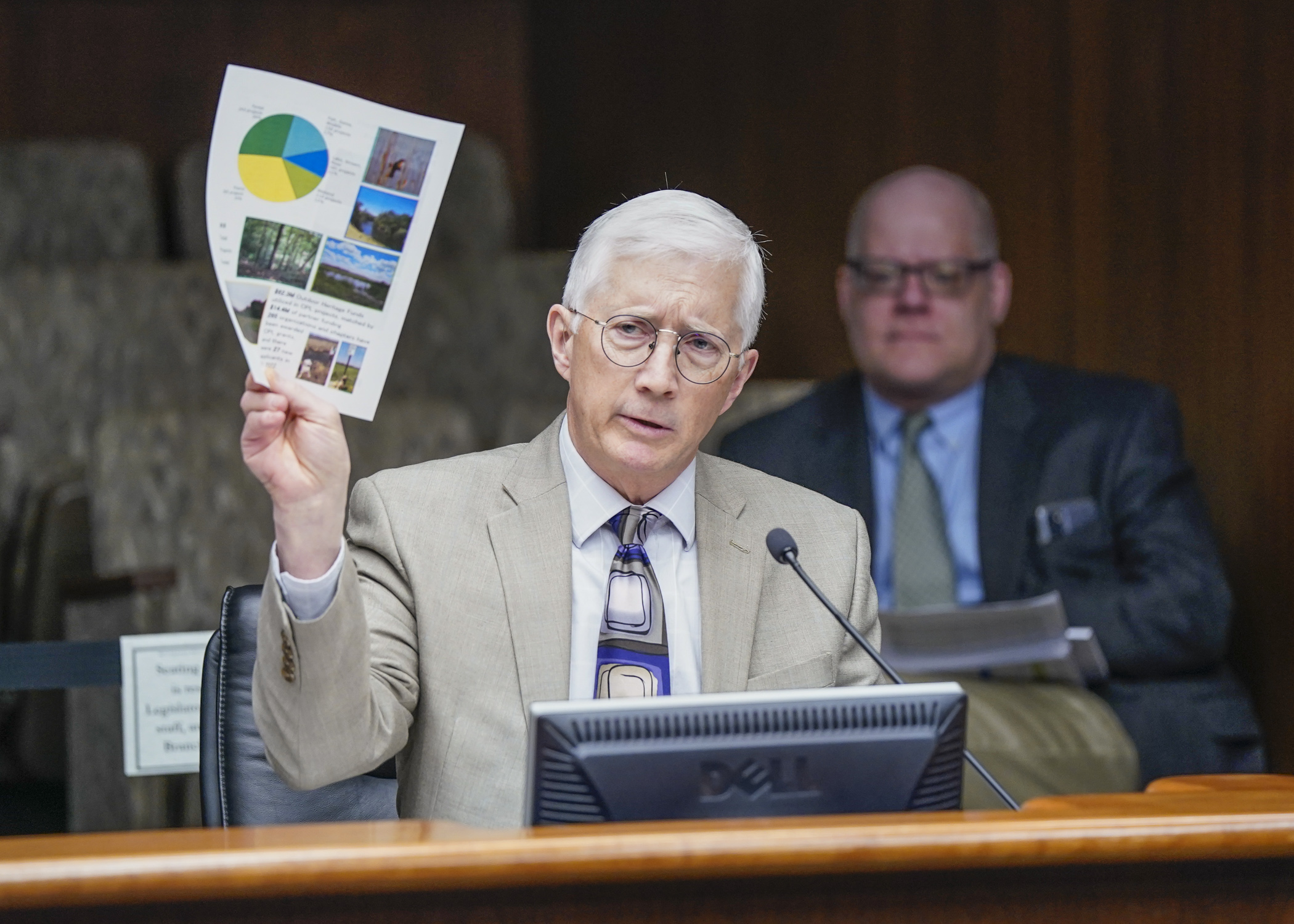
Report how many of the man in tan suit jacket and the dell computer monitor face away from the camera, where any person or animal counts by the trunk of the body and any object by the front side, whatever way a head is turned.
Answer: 1

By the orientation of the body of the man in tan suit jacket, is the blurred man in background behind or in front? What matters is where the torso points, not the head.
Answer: behind

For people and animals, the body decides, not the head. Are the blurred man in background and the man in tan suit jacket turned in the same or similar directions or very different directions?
same or similar directions

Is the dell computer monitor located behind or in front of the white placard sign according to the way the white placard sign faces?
in front

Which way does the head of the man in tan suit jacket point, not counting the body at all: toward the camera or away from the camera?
toward the camera

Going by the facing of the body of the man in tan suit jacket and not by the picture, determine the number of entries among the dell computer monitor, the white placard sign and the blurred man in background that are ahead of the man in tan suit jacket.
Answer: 1

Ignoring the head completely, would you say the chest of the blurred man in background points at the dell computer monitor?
yes

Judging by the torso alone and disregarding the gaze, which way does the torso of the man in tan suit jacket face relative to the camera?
toward the camera

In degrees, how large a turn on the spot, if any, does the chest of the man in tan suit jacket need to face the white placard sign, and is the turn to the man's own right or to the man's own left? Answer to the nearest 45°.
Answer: approximately 135° to the man's own right

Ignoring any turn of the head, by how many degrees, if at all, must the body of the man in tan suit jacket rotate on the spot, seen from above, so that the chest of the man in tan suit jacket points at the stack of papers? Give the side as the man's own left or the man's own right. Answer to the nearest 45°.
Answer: approximately 135° to the man's own left

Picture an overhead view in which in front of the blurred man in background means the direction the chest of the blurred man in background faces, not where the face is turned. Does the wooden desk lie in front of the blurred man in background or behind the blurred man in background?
in front

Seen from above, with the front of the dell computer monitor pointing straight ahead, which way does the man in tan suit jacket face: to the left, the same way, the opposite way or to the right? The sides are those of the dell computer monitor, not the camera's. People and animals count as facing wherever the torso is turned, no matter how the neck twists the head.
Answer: the opposite way

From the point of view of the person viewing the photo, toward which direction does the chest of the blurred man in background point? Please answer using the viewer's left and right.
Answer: facing the viewer

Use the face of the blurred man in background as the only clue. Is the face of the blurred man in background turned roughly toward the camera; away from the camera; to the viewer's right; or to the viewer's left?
toward the camera

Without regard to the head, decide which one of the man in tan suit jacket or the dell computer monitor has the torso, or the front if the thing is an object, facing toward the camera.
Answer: the man in tan suit jacket

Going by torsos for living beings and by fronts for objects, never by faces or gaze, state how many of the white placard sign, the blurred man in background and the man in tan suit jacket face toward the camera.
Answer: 3

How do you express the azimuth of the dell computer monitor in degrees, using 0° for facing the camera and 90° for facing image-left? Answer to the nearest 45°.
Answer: approximately 180°

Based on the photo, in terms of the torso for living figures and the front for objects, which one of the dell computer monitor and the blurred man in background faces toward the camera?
the blurred man in background
